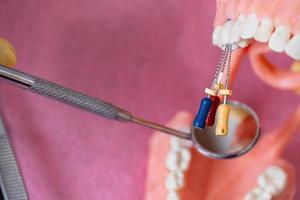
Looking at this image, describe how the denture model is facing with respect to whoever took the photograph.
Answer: facing the viewer
